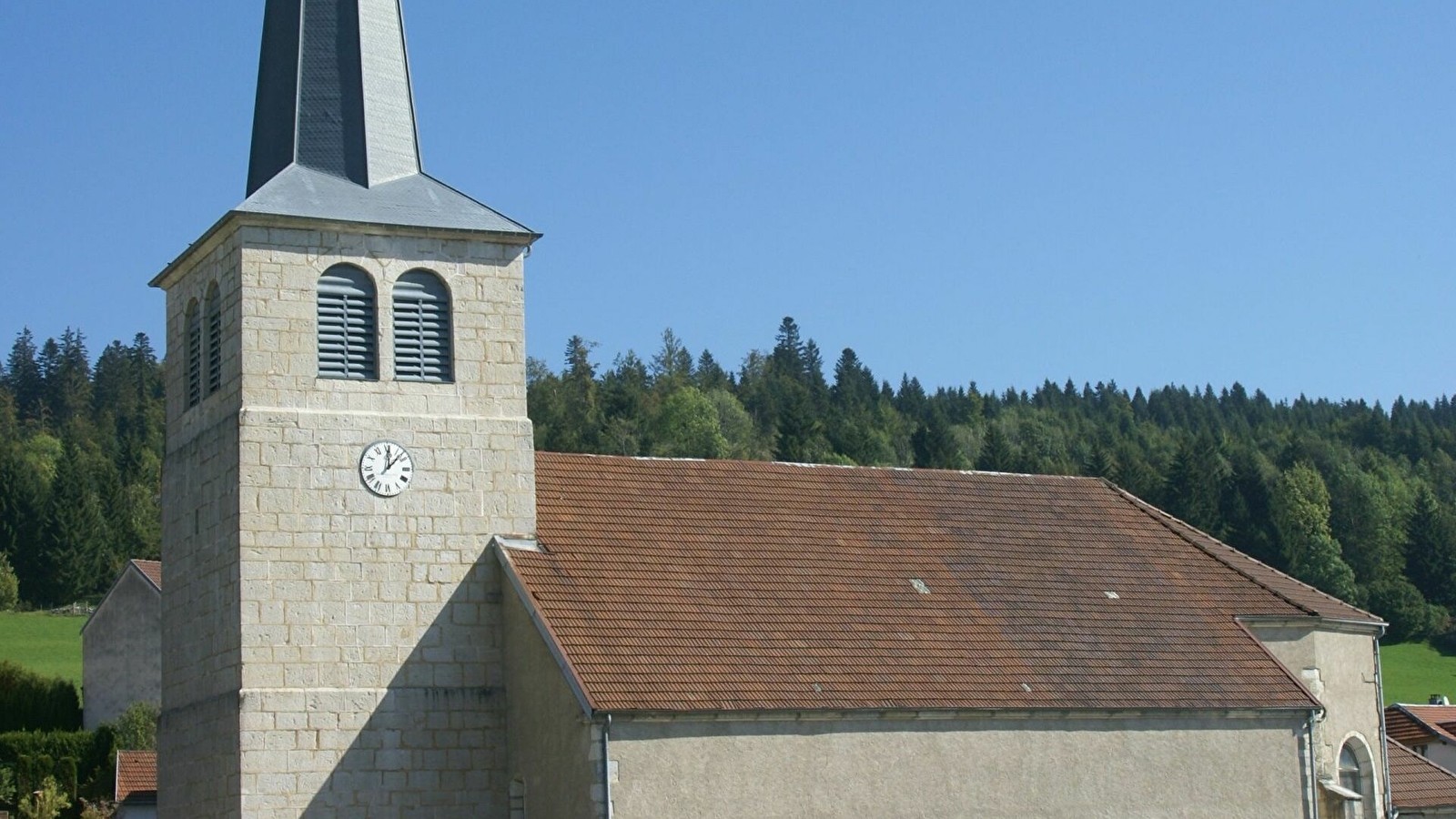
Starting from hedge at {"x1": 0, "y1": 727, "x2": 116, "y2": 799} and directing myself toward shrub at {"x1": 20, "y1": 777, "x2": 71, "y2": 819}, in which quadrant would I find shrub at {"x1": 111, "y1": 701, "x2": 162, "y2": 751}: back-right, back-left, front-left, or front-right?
back-left

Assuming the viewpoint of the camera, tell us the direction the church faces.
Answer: facing to the left of the viewer

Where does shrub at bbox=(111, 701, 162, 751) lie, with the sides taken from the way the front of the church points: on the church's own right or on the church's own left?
on the church's own right
